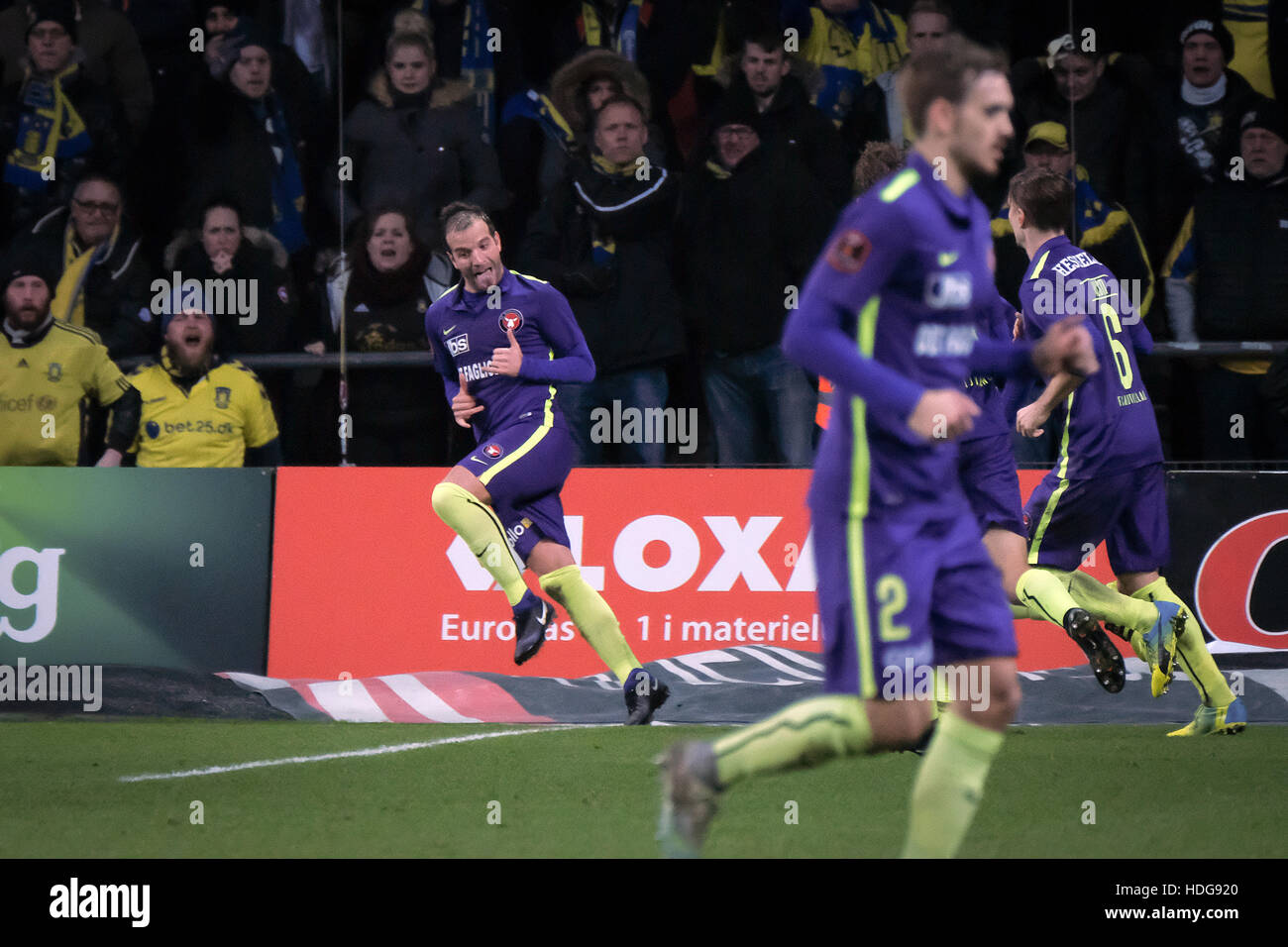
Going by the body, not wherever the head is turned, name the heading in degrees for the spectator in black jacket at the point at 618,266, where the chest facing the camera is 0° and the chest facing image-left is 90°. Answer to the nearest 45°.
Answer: approximately 0°

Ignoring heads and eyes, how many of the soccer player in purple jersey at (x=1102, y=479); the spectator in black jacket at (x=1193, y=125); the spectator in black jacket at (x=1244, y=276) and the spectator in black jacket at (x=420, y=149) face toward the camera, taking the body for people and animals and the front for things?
3

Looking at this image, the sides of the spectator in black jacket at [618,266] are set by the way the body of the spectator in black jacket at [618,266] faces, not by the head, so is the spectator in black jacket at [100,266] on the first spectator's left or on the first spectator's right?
on the first spectator's right

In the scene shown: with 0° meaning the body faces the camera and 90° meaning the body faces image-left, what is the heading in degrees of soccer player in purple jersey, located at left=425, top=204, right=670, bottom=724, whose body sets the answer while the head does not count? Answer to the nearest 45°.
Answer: approximately 45°

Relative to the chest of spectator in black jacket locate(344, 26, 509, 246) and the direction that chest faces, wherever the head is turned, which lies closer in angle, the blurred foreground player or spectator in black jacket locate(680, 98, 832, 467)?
the blurred foreground player

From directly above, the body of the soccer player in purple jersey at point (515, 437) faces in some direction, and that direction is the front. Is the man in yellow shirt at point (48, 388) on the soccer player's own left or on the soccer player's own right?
on the soccer player's own right

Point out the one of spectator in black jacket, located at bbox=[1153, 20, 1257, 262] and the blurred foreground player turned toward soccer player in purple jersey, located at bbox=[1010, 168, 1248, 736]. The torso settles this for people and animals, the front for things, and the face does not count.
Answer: the spectator in black jacket

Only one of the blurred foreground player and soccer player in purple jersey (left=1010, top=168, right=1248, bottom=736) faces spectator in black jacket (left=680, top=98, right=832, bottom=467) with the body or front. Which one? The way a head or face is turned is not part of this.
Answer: the soccer player in purple jersey
